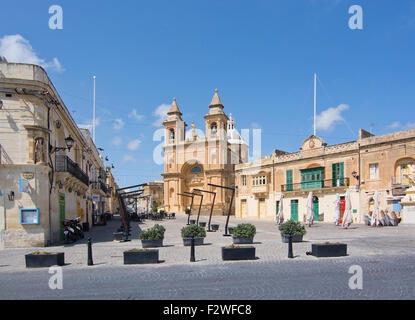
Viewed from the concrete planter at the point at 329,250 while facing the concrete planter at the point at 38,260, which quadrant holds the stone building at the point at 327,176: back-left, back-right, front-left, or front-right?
back-right

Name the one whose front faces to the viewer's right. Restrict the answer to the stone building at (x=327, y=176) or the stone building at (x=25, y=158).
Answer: the stone building at (x=25, y=158)

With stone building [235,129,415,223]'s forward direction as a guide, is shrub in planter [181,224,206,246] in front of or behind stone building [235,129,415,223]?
in front

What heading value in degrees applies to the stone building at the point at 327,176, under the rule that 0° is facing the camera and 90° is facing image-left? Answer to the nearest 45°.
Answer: approximately 45°

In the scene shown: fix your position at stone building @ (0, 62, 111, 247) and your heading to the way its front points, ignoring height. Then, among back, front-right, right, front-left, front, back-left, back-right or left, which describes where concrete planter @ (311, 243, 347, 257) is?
front-right

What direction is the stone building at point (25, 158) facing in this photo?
to the viewer's right

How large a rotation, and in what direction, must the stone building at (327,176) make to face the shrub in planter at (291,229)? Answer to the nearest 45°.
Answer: approximately 45° to its left

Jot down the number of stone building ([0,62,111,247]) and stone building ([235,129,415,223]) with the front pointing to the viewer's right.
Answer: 1

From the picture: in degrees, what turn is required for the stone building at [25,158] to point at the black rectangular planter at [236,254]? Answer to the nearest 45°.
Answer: approximately 45° to its right
